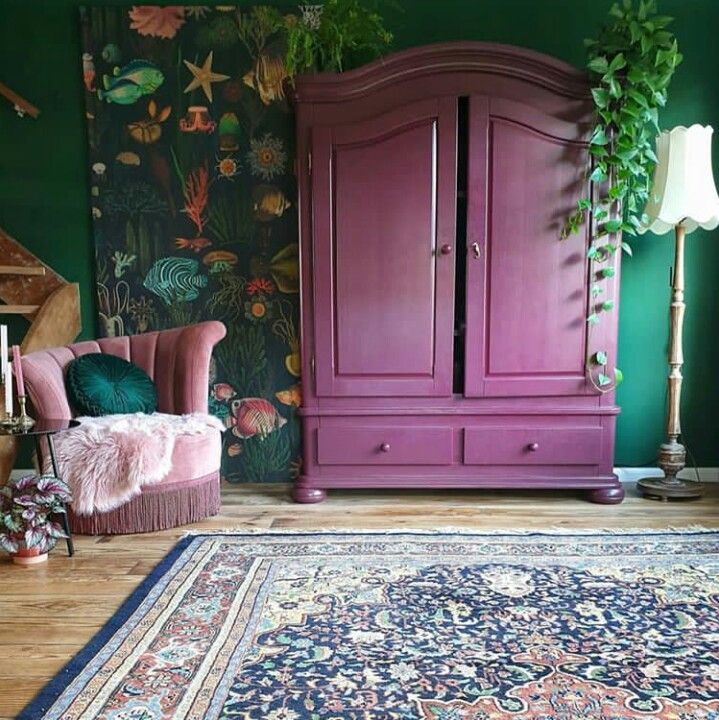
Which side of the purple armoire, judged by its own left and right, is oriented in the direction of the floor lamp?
left

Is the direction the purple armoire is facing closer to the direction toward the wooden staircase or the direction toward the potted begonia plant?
the potted begonia plant

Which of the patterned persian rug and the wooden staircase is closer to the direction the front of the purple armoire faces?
the patterned persian rug

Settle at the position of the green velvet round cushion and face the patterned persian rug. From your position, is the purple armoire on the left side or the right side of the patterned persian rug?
left

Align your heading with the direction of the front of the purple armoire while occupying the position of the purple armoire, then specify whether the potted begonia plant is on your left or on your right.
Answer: on your right

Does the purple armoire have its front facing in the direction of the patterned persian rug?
yes

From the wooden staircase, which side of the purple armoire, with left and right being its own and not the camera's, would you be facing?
right

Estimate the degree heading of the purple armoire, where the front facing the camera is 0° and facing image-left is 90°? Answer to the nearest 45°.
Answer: approximately 0°

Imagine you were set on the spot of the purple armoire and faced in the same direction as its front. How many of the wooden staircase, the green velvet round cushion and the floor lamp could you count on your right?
2

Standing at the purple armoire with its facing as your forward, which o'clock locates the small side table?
The small side table is roughly at 2 o'clock from the purple armoire.

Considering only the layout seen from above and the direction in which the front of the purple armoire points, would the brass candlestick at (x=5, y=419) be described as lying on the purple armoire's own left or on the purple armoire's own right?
on the purple armoire's own right
